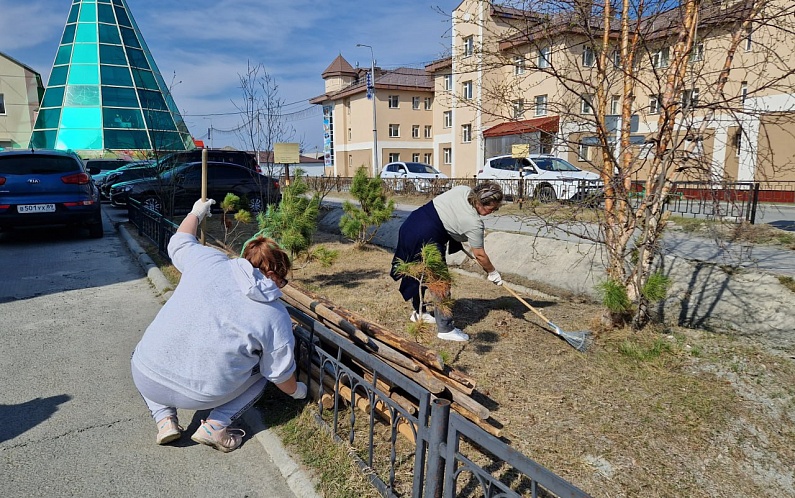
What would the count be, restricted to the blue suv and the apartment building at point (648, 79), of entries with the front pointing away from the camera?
1

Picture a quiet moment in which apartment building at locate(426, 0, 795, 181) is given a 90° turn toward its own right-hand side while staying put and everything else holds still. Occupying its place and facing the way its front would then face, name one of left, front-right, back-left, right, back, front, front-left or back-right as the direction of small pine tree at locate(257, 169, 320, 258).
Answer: front-left

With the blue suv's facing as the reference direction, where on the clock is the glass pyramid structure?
The glass pyramid structure is roughly at 12 o'clock from the blue suv.

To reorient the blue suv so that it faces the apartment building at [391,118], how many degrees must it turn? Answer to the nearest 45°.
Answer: approximately 45° to its right

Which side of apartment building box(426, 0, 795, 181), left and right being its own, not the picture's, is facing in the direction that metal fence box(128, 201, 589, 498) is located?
front

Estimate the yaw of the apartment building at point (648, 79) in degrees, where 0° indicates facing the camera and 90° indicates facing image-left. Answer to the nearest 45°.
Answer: approximately 45°

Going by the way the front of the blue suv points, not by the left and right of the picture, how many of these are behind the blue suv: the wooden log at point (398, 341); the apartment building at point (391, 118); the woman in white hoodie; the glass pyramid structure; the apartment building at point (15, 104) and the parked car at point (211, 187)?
2

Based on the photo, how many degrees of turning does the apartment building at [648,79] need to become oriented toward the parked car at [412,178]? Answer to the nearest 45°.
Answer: approximately 90° to its right

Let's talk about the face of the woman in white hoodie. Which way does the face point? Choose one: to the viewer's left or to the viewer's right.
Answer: to the viewer's right

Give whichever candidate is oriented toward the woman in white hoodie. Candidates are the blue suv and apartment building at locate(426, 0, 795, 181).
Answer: the apartment building

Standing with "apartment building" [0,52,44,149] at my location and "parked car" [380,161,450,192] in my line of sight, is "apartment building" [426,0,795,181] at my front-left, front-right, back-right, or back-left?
front-left

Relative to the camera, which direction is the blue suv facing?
away from the camera

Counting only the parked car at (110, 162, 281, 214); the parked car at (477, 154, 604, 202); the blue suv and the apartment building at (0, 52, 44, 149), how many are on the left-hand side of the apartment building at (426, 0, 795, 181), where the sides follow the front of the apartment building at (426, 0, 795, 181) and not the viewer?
0

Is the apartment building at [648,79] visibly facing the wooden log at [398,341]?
yes

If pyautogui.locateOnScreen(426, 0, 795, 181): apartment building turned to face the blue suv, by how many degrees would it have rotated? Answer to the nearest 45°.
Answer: approximately 45° to its right

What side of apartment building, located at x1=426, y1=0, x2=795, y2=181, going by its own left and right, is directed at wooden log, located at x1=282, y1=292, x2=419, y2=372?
front

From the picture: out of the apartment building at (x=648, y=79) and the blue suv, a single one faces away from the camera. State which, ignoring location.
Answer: the blue suv

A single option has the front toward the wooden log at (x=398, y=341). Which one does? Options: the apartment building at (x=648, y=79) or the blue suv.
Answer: the apartment building
